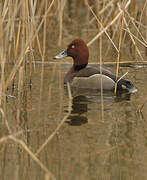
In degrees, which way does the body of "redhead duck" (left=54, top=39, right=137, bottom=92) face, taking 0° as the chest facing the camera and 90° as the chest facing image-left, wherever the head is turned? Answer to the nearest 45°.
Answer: approximately 90°
